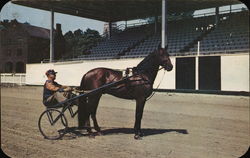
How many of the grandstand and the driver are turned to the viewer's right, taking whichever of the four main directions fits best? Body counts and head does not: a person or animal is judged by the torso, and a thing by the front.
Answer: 1

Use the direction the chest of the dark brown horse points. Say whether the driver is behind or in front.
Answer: behind

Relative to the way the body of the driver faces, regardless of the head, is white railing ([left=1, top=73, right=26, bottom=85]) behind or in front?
behind

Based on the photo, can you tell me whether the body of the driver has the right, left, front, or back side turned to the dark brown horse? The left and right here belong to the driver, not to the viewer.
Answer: front

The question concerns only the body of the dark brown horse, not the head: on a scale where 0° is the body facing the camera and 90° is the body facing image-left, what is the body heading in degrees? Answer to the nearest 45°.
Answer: approximately 270°

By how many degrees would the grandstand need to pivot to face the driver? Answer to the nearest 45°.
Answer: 0° — it already faces them

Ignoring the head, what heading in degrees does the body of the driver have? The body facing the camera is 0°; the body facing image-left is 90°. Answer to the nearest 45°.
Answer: approximately 270°

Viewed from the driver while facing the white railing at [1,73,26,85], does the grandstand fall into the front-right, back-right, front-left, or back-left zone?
front-right
